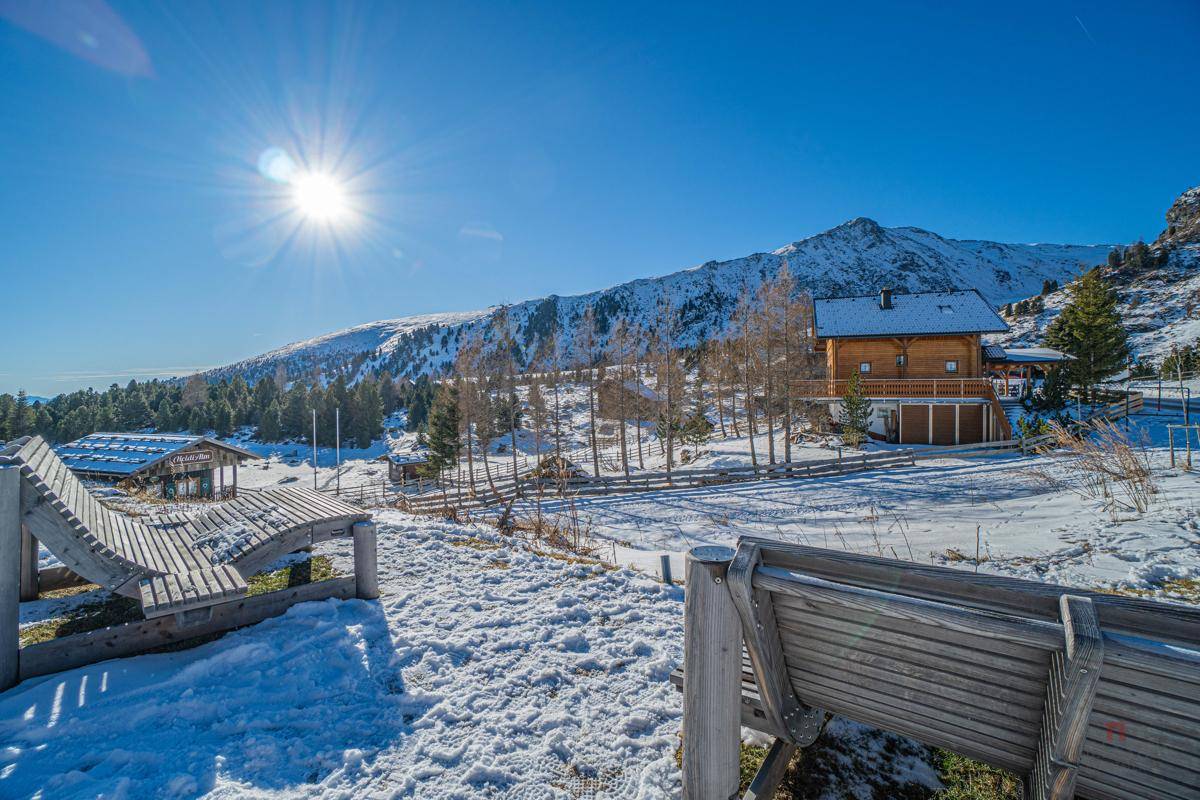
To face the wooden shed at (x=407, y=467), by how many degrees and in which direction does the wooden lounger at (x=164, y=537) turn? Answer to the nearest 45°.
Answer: approximately 90° to its left

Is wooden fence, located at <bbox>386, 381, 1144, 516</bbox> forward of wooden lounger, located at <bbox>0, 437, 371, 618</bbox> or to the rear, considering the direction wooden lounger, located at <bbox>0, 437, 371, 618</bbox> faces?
forward

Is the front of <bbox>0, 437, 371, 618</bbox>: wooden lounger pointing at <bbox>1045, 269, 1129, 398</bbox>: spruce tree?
yes

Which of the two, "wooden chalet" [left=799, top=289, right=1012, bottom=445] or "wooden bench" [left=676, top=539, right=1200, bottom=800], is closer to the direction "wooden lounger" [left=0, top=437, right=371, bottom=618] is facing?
the wooden chalet

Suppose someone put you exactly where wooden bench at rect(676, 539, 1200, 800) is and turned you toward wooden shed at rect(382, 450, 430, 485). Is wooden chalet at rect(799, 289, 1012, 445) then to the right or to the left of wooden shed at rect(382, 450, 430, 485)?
right

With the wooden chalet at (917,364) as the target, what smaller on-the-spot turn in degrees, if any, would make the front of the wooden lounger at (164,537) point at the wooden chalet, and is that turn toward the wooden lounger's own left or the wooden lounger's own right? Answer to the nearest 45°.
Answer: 0° — it already faces it

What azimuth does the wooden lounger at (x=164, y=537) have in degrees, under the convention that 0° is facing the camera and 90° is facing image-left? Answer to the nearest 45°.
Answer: approximately 270°
